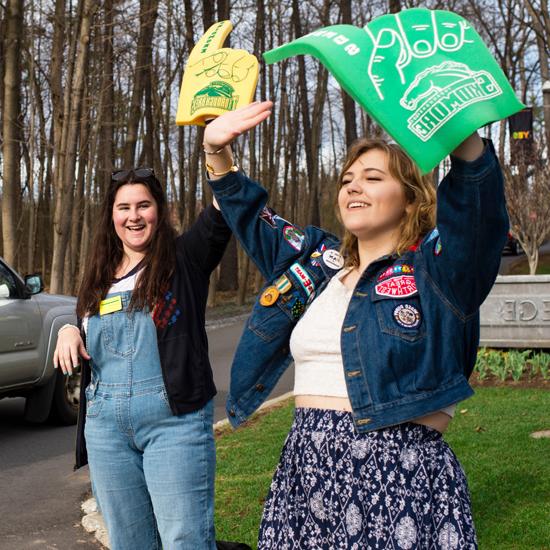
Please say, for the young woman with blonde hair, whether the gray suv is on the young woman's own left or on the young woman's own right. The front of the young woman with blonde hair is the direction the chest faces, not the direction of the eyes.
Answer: on the young woman's own right

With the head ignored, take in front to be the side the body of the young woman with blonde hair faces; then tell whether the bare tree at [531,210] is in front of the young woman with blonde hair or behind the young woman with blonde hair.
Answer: behind

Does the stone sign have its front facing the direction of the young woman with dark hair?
yes

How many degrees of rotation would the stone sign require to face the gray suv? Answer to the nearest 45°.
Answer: approximately 45° to its right

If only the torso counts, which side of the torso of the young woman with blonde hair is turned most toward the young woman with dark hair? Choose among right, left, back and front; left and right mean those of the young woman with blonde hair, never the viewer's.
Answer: right

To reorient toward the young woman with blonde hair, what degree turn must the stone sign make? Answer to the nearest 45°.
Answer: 0° — it already faces them

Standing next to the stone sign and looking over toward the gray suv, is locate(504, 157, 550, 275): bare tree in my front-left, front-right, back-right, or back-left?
back-right

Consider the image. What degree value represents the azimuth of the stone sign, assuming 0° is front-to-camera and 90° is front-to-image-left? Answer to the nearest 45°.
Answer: approximately 0°
